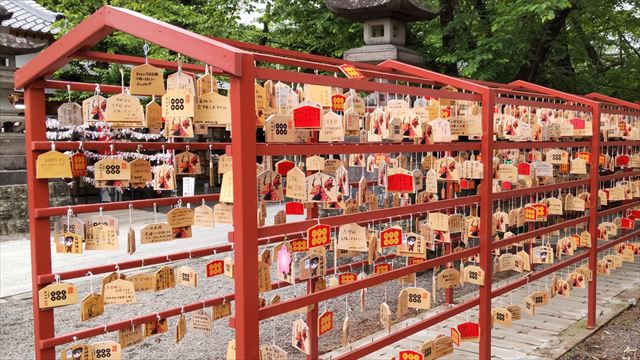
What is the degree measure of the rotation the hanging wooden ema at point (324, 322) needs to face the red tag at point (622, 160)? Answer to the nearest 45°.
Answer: approximately 90° to its left

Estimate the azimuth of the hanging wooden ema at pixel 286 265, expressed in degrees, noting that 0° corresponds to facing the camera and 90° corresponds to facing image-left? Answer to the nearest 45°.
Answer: approximately 45°

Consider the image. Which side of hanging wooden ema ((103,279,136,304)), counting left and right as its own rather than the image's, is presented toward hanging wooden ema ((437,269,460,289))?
left

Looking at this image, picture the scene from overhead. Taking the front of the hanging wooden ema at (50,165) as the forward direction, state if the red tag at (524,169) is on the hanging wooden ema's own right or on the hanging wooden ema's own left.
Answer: on the hanging wooden ema's own left

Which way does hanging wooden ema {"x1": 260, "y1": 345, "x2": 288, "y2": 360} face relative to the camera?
toward the camera

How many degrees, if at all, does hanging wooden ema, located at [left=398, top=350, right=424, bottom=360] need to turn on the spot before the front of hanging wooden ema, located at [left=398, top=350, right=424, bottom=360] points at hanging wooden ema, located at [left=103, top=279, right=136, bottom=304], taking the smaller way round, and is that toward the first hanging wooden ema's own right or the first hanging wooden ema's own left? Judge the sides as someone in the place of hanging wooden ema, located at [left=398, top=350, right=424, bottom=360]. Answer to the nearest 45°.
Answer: approximately 90° to the first hanging wooden ema's own right

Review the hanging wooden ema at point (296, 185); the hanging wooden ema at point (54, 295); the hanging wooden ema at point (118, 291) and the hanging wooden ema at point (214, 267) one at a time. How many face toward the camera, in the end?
4

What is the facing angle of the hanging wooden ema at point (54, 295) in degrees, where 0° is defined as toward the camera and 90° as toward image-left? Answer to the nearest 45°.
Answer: approximately 0°

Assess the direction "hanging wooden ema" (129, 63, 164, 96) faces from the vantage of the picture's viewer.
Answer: facing the viewer

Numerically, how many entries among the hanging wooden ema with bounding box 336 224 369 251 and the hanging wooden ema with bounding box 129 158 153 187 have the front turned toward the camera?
2

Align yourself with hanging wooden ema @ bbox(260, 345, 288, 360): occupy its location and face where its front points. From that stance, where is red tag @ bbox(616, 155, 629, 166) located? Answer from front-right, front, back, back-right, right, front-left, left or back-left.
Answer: back-left

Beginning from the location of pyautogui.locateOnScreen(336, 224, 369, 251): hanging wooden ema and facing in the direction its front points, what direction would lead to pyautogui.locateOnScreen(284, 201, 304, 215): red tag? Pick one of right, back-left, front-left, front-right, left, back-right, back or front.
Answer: back-right

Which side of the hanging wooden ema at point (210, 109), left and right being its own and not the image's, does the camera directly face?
front

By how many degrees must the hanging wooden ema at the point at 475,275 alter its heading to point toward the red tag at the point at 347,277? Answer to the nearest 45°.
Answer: approximately 90° to its right

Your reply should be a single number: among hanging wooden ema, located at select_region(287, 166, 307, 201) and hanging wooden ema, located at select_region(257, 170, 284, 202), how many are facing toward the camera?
2

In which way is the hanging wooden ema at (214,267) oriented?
toward the camera

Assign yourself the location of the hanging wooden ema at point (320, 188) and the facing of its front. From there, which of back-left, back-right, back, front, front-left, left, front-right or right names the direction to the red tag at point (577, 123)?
back-left

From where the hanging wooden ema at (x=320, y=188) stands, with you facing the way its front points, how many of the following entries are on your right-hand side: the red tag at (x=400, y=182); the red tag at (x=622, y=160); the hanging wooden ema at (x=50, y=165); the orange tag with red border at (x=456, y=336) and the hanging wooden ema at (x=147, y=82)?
2
